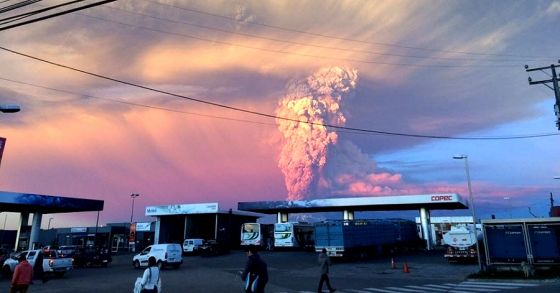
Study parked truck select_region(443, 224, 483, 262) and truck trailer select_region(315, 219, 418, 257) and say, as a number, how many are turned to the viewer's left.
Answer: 0

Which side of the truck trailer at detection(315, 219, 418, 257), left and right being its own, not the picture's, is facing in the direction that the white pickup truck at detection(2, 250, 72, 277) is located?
back

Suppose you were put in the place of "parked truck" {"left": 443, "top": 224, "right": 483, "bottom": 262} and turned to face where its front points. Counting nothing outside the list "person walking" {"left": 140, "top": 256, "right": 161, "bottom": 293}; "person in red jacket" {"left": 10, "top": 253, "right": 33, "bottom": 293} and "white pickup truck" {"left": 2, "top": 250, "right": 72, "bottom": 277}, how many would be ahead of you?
0

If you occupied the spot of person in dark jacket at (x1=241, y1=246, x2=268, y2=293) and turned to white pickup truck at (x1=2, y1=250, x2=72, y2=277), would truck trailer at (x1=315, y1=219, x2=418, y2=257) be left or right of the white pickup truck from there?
right

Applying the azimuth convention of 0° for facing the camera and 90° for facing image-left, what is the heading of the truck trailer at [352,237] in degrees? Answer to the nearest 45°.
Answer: approximately 225°

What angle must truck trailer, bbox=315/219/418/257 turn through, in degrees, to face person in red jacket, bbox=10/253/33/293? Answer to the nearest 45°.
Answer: approximately 135° to its right
